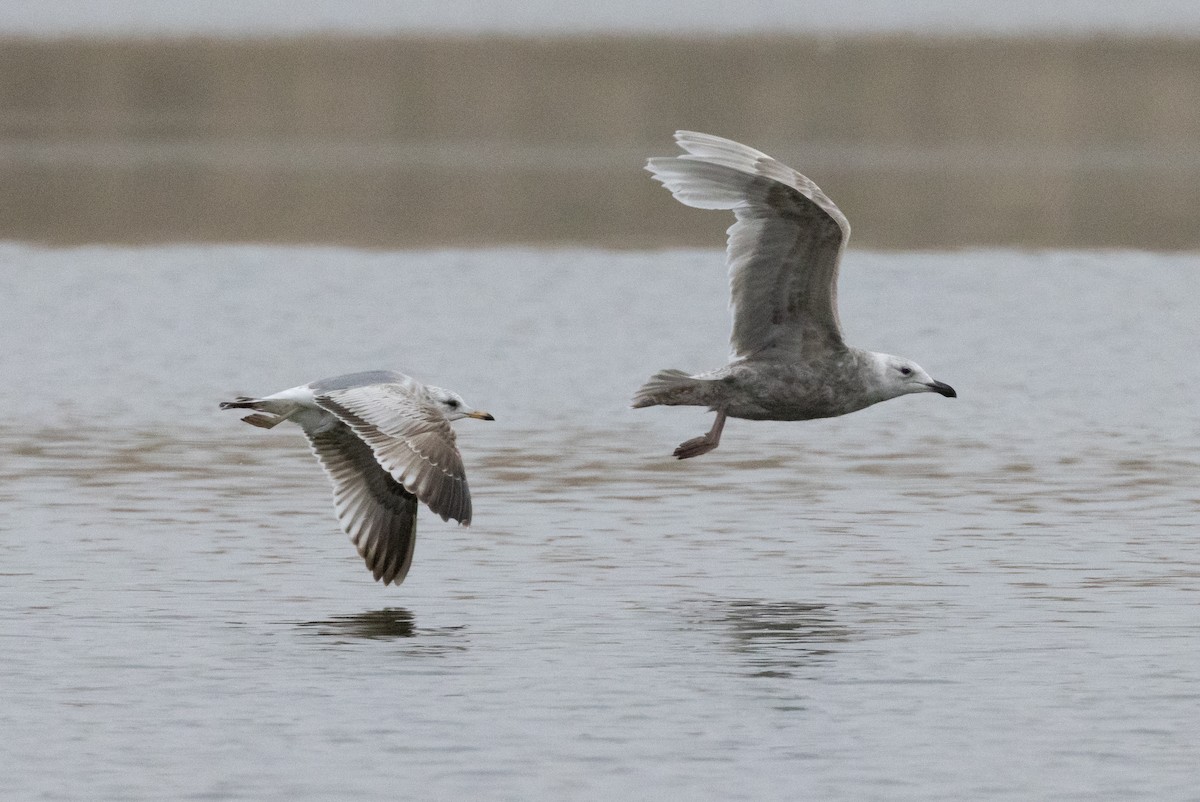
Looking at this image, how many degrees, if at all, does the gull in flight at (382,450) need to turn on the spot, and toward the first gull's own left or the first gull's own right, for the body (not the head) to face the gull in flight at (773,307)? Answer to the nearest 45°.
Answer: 0° — it already faces it

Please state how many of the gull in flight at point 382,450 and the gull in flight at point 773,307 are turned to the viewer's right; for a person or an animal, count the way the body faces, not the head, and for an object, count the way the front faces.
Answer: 2

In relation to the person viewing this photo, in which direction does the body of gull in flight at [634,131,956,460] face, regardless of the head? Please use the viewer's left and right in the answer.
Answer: facing to the right of the viewer

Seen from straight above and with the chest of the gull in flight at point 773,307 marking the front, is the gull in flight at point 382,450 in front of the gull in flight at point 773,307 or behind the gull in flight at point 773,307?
behind

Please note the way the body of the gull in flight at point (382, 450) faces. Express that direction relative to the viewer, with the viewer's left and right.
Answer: facing to the right of the viewer
